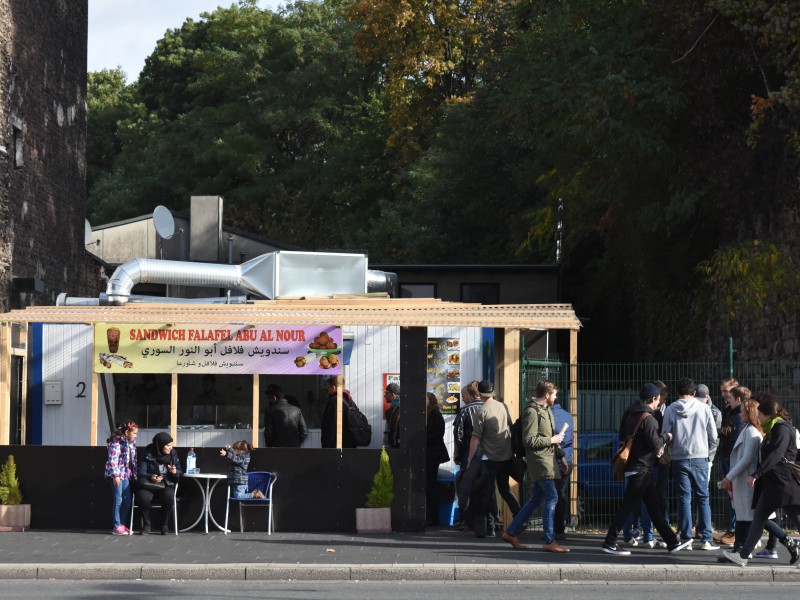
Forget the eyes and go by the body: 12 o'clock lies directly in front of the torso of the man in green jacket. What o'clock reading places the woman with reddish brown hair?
The woman with reddish brown hair is roughly at 1 o'clock from the man in green jacket.

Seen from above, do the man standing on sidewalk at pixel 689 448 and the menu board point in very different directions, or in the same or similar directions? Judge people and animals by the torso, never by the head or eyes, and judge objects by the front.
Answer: very different directions

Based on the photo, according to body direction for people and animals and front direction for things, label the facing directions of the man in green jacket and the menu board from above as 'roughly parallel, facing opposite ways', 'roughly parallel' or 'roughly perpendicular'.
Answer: roughly perpendicular

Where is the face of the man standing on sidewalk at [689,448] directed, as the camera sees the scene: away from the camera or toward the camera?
away from the camera

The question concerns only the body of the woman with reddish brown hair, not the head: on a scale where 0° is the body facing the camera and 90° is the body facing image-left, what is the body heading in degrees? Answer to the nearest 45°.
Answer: approximately 90°

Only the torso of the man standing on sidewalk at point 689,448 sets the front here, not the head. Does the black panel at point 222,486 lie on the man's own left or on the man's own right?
on the man's own left
